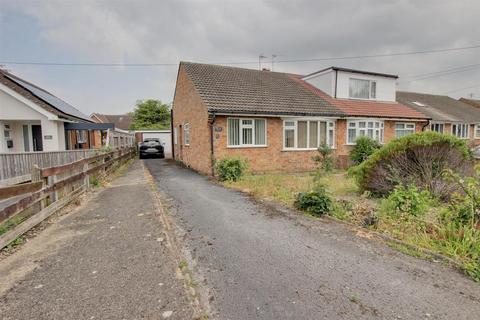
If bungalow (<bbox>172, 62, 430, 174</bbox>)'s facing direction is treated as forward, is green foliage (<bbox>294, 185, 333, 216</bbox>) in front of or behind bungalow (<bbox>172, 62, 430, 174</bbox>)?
in front

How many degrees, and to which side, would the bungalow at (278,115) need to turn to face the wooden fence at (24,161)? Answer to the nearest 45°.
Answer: approximately 90° to its right

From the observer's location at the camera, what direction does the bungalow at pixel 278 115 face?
facing the viewer and to the right of the viewer
